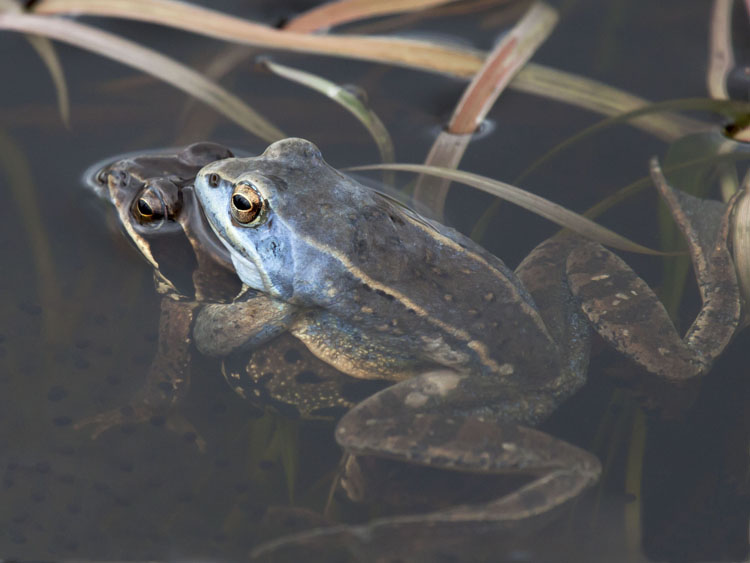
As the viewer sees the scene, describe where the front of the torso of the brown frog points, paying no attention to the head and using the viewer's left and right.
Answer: facing away from the viewer and to the left of the viewer

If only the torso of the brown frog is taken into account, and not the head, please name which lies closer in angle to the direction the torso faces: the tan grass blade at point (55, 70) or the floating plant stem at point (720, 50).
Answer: the tan grass blade

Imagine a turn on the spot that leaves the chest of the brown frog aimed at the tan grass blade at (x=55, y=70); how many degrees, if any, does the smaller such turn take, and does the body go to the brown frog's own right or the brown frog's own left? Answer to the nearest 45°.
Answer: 0° — it already faces it

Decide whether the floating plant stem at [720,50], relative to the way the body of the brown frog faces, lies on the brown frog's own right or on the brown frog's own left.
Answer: on the brown frog's own right
